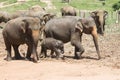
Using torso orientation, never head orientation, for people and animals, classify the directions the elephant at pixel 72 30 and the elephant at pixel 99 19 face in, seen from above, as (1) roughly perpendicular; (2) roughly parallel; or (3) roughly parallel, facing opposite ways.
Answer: roughly perpendicular

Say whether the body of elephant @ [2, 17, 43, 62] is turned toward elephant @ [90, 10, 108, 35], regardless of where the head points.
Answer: no

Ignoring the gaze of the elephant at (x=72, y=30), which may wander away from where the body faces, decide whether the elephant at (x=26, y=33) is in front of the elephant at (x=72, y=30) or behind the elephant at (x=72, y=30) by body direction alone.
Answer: behind

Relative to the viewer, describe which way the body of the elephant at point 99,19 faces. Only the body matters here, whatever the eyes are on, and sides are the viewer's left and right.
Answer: facing the viewer

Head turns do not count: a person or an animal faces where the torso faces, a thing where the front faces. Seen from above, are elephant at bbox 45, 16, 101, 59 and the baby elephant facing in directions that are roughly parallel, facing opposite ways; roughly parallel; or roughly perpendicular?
roughly parallel

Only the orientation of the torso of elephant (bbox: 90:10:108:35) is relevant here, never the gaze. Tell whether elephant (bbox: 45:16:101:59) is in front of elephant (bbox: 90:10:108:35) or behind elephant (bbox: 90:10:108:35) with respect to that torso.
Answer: in front

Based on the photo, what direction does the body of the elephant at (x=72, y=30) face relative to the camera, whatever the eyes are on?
to the viewer's right
